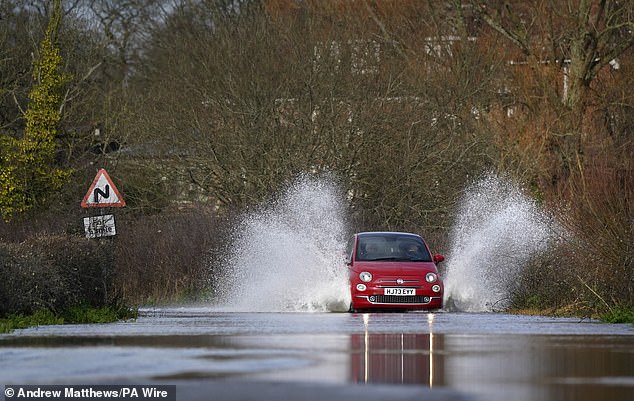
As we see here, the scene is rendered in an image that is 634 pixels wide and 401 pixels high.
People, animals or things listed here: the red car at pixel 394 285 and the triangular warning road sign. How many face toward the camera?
2

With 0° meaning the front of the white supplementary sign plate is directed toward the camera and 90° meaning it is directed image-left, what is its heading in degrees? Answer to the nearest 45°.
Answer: approximately 0°

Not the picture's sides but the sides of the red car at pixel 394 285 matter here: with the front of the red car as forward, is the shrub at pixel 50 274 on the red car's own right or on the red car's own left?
on the red car's own right
